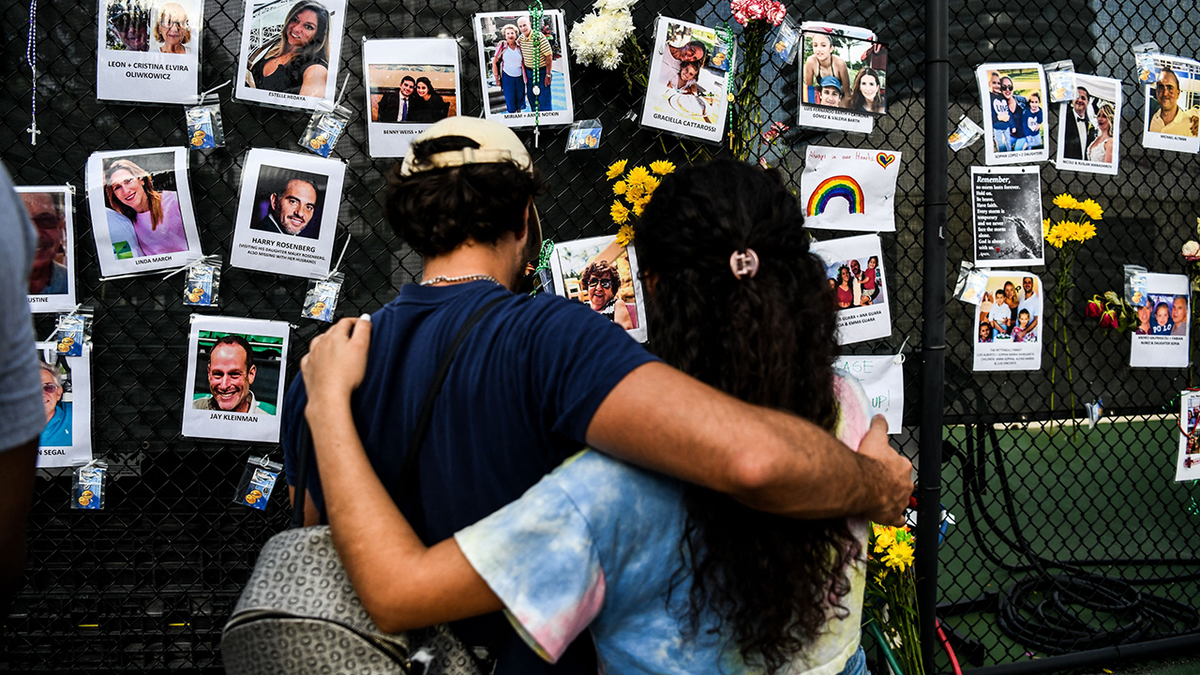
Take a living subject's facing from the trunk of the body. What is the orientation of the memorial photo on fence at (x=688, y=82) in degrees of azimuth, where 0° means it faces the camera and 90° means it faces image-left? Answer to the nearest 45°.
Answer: approximately 0°

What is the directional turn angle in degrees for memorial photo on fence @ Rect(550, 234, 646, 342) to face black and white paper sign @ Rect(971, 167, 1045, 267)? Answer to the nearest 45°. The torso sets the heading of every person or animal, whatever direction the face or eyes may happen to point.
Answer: approximately 90° to its left

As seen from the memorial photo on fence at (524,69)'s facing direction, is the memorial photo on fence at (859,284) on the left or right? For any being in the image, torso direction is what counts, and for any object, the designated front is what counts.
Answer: on its left

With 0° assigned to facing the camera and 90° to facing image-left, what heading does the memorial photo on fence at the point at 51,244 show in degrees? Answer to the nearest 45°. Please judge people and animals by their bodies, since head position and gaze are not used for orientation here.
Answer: approximately 0°

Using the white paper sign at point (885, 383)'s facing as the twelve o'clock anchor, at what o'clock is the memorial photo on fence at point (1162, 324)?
The memorial photo on fence is roughly at 8 o'clock from the white paper sign.

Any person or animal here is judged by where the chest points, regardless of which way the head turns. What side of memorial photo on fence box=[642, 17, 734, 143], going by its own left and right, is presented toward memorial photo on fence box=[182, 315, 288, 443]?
right
